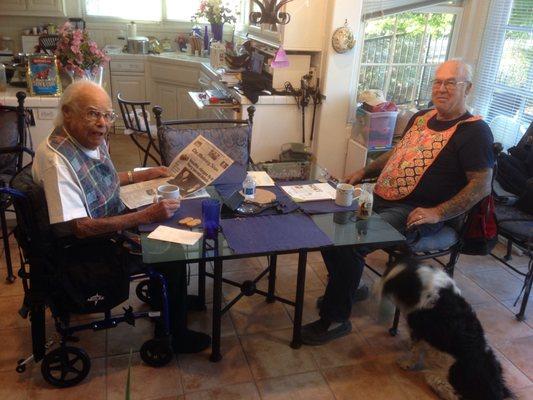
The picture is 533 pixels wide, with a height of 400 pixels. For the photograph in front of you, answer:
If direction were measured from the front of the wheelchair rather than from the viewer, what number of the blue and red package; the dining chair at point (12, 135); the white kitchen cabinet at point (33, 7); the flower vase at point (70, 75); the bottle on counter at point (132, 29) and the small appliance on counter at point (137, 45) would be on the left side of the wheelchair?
6

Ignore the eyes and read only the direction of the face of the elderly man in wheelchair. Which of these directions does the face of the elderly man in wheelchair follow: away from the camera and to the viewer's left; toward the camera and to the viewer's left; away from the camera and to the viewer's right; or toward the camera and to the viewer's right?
toward the camera and to the viewer's right

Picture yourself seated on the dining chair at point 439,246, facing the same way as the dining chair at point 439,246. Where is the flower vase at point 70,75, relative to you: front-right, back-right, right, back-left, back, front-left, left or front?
front-right

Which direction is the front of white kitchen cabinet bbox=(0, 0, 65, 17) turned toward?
toward the camera

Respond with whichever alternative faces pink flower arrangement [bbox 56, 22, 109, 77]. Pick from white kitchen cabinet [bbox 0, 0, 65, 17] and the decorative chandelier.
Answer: the white kitchen cabinet

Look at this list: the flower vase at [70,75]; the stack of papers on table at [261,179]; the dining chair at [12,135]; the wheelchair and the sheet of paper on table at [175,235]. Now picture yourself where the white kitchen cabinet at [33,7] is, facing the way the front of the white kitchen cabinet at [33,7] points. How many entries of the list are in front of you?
5

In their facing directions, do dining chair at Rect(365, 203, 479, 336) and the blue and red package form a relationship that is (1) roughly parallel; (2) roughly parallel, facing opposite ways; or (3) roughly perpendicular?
roughly perpendicular

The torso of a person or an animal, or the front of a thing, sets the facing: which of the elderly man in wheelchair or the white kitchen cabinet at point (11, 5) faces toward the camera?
the white kitchen cabinet

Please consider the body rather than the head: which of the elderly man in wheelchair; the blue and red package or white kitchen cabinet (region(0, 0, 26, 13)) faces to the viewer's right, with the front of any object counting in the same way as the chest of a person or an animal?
the elderly man in wheelchair

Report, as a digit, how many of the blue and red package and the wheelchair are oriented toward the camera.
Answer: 1

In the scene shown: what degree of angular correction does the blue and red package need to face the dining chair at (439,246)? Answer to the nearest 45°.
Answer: approximately 45° to its left

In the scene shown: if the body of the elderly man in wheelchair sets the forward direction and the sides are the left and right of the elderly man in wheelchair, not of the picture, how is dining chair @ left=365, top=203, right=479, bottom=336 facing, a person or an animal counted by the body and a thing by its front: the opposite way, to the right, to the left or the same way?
the opposite way

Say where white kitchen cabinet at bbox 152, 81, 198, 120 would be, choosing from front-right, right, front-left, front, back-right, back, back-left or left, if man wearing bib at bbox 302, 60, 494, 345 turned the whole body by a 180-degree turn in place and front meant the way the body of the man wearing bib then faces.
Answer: left

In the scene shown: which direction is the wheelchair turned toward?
to the viewer's right

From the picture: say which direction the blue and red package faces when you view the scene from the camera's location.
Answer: facing the viewer
